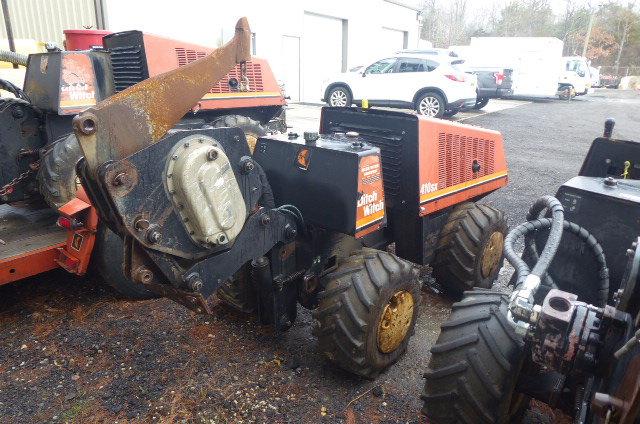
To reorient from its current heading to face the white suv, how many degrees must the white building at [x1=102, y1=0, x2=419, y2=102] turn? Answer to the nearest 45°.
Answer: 0° — it already faces it

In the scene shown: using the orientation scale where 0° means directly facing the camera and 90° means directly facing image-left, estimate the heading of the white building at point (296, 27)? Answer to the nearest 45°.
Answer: approximately 315°

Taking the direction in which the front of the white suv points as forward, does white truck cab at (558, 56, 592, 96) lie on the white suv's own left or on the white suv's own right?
on the white suv's own right

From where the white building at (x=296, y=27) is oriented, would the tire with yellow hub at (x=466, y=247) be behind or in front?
in front

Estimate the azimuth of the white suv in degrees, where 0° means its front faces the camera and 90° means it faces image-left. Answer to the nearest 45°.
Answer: approximately 135°

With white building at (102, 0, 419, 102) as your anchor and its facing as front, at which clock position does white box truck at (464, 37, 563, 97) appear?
The white box truck is roughly at 10 o'clock from the white building.

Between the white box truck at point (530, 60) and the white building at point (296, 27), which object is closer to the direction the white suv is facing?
the white building

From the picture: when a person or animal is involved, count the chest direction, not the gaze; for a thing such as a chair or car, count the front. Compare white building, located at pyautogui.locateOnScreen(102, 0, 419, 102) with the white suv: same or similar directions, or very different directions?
very different directions

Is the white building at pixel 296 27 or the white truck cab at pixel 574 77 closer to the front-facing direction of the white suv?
the white building
